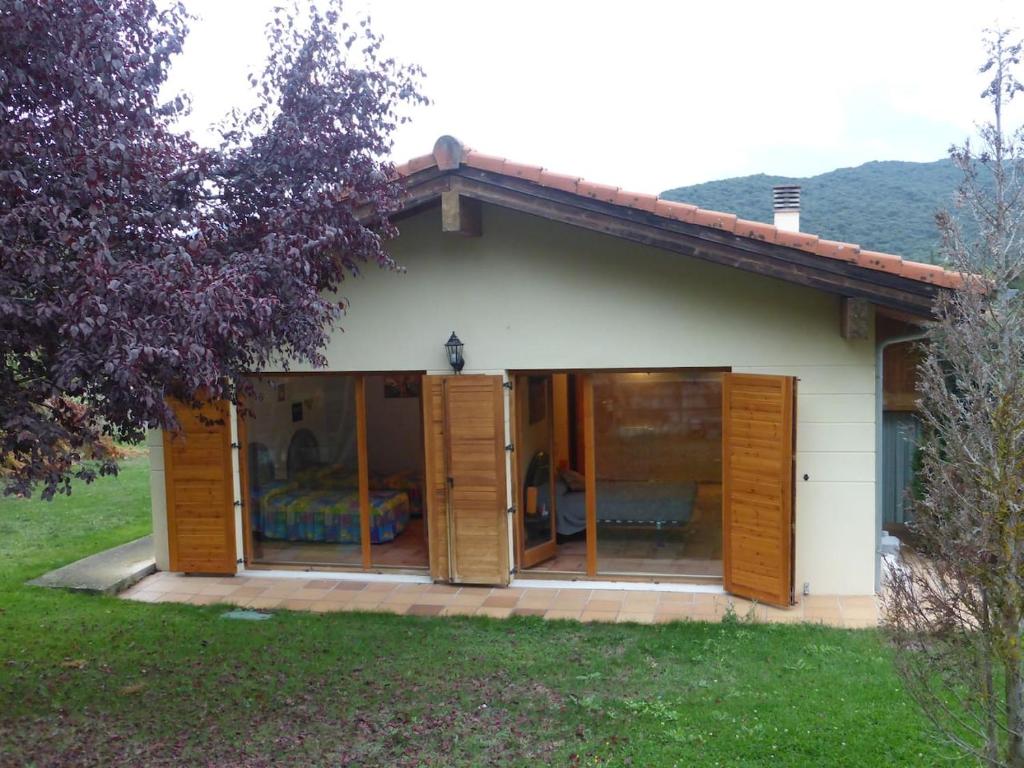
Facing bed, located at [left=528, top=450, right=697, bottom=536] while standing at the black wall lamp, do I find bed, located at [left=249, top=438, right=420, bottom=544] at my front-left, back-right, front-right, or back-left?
front-left

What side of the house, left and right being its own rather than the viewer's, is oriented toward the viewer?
front

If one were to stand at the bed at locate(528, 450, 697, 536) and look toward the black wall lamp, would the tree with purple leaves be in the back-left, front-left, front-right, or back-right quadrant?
front-left

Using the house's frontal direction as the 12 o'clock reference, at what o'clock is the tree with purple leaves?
The tree with purple leaves is roughly at 1 o'clock from the house.
